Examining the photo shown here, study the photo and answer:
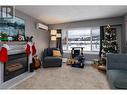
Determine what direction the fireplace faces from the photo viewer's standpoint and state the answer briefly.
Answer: facing the viewer and to the right of the viewer

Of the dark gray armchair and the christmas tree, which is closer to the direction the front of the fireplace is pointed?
the christmas tree

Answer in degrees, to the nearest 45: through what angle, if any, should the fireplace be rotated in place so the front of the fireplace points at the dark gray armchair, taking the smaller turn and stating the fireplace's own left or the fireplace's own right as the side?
approximately 90° to the fireplace's own left

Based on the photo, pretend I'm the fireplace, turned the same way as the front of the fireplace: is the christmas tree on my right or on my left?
on my left

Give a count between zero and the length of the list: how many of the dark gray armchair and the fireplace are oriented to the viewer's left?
0

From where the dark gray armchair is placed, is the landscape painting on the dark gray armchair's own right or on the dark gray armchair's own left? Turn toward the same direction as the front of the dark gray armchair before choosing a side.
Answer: on the dark gray armchair's own right

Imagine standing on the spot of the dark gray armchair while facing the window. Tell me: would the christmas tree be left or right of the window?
right
